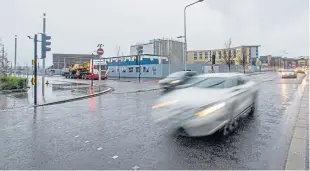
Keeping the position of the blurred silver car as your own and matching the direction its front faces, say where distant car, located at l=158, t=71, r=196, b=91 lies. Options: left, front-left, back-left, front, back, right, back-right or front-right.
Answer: back-right

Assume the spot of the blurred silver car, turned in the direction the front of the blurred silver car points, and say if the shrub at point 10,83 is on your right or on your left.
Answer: on your right

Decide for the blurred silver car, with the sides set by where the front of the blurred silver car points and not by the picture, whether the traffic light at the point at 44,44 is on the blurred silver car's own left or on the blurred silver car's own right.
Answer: on the blurred silver car's own right

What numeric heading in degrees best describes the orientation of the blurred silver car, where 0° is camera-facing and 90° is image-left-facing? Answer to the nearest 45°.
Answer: approximately 45°

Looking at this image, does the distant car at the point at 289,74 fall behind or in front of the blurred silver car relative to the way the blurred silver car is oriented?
behind

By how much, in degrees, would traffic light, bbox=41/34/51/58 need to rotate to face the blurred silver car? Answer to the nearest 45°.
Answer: approximately 90° to its right
